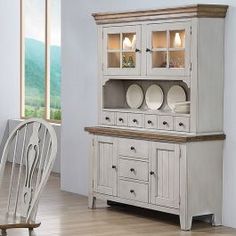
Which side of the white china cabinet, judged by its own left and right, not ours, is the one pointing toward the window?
right
